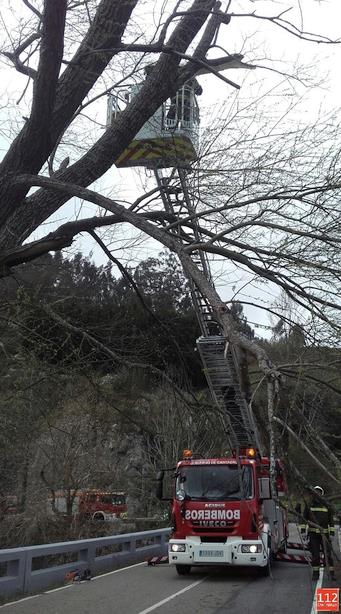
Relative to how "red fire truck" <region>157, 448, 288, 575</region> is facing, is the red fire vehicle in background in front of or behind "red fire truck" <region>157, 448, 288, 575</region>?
behind

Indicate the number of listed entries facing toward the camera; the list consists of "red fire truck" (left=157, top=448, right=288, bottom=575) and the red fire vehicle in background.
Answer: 1

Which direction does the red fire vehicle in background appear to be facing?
to the viewer's right

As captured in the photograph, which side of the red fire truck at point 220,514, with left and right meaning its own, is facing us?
front

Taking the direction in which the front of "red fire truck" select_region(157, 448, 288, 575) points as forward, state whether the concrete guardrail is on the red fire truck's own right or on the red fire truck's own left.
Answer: on the red fire truck's own right

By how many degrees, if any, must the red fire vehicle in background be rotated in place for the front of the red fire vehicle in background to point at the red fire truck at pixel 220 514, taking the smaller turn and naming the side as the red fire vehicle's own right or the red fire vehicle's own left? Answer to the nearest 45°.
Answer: approximately 45° to the red fire vehicle's own right

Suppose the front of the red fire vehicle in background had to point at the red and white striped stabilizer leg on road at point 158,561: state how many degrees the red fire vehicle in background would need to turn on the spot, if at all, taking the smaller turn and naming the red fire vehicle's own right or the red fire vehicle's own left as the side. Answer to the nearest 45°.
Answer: approximately 45° to the red fire vehicle's own right

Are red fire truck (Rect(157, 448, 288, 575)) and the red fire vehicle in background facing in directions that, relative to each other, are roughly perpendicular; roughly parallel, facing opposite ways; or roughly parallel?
roughly perpendicular
